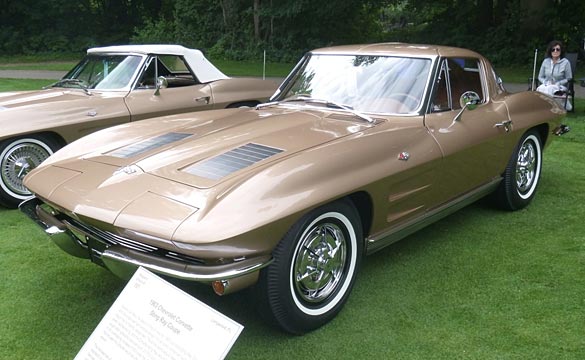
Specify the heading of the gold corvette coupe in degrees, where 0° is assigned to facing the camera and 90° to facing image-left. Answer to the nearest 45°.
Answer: approximately 45°

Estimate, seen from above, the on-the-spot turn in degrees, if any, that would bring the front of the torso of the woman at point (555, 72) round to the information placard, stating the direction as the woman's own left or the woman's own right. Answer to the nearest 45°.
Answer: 0° — they already face it

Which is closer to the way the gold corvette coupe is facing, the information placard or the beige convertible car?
the information placard

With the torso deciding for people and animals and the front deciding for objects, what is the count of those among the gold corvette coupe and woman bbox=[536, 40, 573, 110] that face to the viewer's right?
0

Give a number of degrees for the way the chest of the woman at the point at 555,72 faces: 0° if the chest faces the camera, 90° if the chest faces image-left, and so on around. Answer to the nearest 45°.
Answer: approximately 0°

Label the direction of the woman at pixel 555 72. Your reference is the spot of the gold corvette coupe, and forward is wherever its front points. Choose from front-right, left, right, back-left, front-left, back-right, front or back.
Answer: back

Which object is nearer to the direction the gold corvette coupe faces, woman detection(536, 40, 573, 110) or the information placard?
the information placard

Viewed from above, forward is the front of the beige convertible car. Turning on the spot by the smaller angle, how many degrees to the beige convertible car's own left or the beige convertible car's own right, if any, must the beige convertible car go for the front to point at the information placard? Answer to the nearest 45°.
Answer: approximately 45° to the beige convertible car's own left

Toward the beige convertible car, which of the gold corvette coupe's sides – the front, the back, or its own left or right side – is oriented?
right
